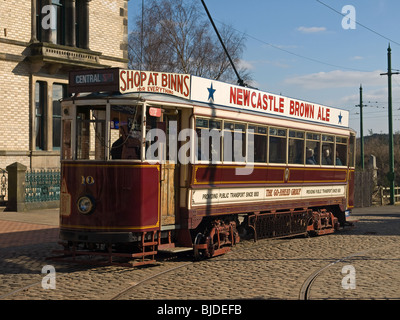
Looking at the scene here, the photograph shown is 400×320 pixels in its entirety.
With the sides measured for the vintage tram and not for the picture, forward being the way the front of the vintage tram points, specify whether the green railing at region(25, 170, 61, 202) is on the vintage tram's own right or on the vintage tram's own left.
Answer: on the vintage tram's own right

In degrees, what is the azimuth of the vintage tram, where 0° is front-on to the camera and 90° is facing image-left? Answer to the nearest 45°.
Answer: approximately 45°

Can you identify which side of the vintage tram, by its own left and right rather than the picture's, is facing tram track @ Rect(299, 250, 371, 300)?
left

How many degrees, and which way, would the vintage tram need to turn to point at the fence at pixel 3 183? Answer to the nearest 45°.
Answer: approximately 90° to its right

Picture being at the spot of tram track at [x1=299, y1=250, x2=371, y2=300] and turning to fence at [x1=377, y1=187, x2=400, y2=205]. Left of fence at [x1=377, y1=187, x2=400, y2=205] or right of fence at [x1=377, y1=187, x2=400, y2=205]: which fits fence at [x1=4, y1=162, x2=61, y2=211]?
left

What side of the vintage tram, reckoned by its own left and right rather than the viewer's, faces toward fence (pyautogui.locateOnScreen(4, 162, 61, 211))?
right

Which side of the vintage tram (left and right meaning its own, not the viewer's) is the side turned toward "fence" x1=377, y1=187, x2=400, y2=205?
back
